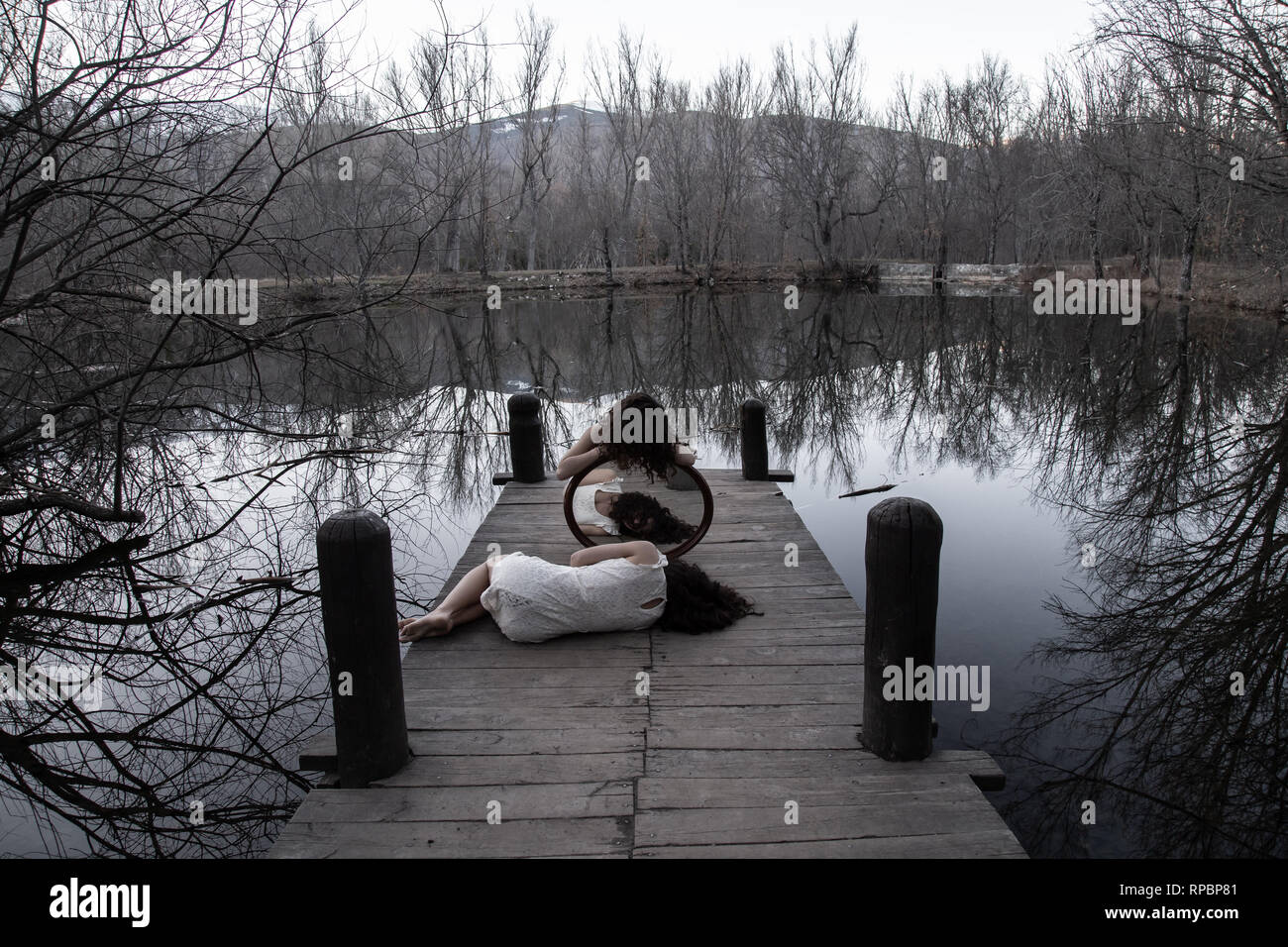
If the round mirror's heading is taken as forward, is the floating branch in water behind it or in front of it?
behind

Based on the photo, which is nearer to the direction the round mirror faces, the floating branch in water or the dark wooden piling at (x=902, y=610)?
the dark wooden piling

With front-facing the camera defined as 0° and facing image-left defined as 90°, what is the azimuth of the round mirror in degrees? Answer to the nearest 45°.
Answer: approximately 0°

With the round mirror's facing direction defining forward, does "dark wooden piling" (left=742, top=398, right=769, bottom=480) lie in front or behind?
behind

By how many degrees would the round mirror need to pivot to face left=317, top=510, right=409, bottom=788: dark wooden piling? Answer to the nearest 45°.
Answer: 0° — it already faces it
